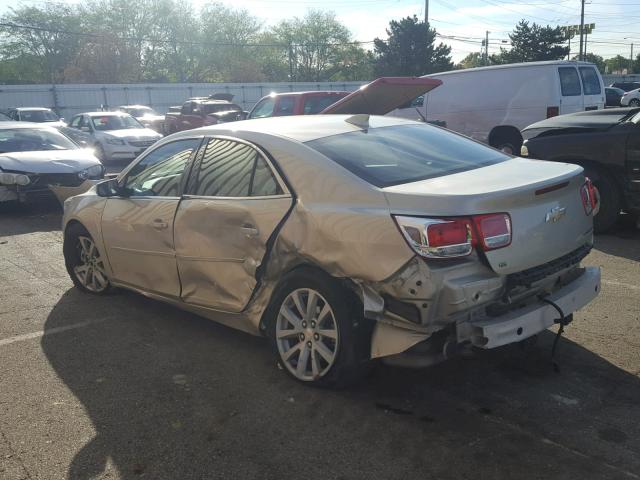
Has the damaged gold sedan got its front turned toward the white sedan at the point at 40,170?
yes

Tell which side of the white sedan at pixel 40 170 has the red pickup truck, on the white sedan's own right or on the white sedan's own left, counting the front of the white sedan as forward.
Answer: on the white sedan's own left

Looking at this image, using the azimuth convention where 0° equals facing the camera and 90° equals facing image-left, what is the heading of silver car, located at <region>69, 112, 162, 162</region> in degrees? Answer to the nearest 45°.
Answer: approximately 315°

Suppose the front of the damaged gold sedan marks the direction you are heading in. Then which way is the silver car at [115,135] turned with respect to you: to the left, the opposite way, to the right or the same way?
the opposite way

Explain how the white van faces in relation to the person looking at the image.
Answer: facing away from the viewer and to the left of the viewer

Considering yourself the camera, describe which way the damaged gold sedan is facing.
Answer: facing away from the viewer and to the left of the viewer

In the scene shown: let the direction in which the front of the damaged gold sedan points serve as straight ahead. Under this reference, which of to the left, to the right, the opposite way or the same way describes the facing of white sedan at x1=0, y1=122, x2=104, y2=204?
the opposite way

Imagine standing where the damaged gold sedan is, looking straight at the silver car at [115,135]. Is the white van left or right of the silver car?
right
